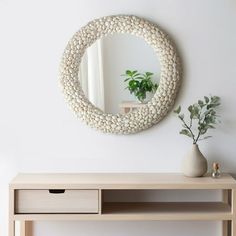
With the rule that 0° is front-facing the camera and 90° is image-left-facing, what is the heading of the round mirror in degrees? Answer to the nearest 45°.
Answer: approximately 0°

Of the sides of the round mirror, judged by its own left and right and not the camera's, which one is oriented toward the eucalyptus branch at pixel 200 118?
left

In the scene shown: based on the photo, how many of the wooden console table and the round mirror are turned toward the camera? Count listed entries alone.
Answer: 2
